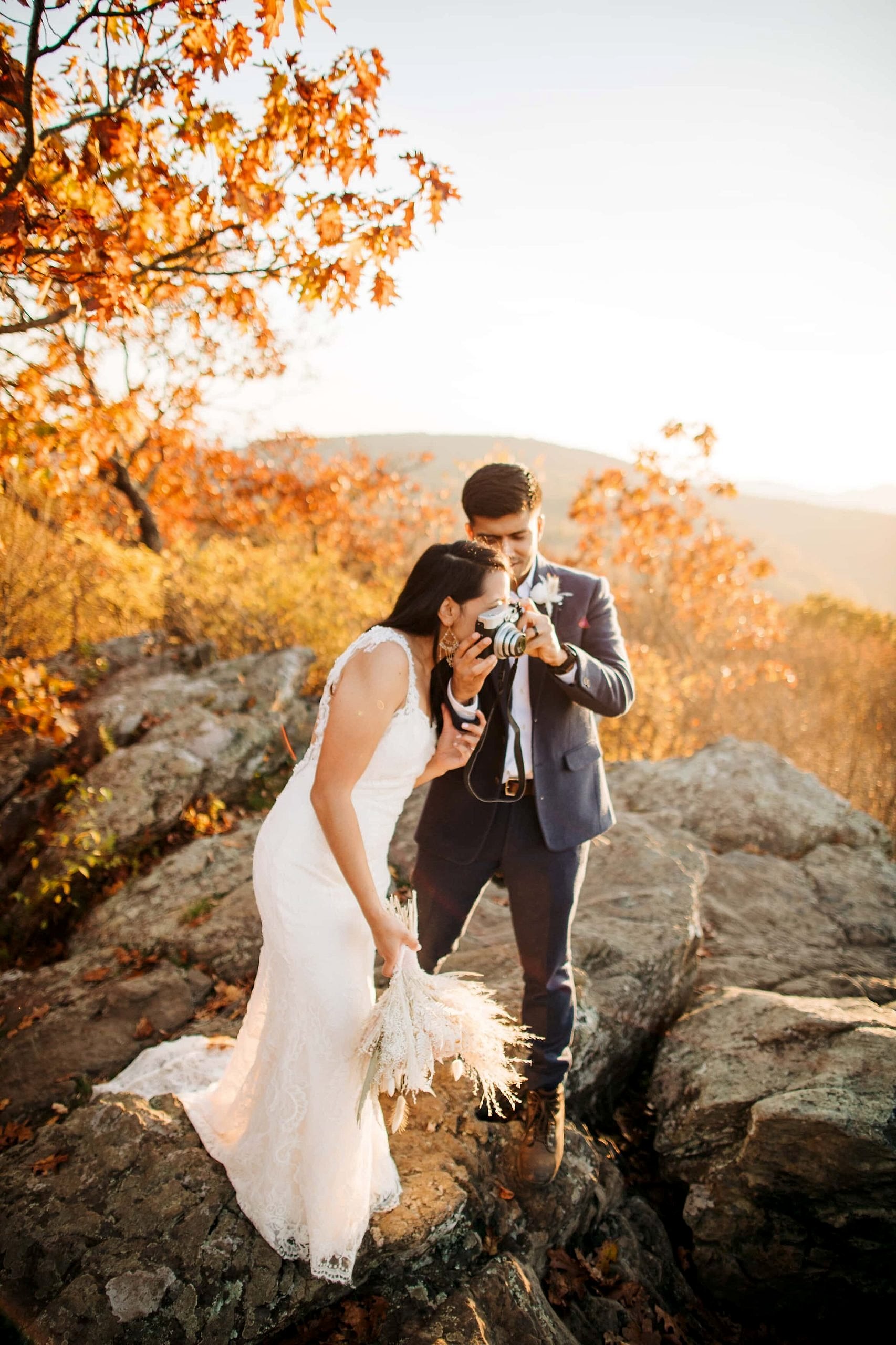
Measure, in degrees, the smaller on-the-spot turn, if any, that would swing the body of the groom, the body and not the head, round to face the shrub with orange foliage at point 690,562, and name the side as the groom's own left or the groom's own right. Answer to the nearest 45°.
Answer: approximately 180°

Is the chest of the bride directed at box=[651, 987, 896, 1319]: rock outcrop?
yes

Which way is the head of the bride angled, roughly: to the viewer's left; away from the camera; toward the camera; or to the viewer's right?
to the viewer's right

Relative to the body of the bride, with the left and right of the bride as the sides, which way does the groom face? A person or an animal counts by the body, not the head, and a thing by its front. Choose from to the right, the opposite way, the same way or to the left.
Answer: to the right

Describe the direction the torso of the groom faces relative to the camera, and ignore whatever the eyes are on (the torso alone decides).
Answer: toward the camera

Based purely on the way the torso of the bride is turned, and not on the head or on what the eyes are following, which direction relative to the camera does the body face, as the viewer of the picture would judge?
to the viewer's right

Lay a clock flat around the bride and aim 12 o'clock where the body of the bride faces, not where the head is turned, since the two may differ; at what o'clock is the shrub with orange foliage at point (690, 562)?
The shrub with orange foliage is roughly at 10 o'clock from the bride.

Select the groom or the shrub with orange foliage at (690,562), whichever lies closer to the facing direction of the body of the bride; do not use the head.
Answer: the groom

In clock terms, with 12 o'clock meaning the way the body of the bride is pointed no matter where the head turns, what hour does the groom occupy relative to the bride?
The groom is roughly at 11 o'clock from the bride.

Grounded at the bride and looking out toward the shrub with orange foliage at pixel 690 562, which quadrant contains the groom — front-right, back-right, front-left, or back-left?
front-right
